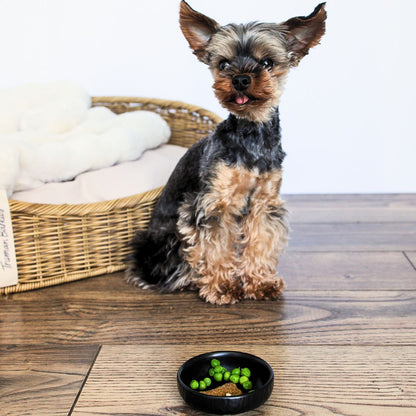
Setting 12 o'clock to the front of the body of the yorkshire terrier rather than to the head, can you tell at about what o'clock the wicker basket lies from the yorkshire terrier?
The wicker basket is roughly at 5 o'clock from the yorkshire terrier.

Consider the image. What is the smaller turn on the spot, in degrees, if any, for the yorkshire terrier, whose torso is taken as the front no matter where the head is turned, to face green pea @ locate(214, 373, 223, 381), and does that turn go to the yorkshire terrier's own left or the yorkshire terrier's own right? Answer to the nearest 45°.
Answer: approximately 45° to the yorkshire terrier's own right

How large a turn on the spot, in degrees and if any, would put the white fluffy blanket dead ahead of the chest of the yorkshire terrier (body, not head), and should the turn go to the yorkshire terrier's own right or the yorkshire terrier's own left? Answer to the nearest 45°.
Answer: approximately 180°

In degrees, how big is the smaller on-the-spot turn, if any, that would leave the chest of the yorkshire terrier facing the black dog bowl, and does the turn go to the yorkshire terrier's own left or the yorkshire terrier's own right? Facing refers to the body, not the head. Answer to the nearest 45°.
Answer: approximately 45° to the yorkshire terrier's own right

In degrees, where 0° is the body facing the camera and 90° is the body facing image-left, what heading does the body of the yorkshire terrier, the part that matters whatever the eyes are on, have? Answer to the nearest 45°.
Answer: approximately 315°
